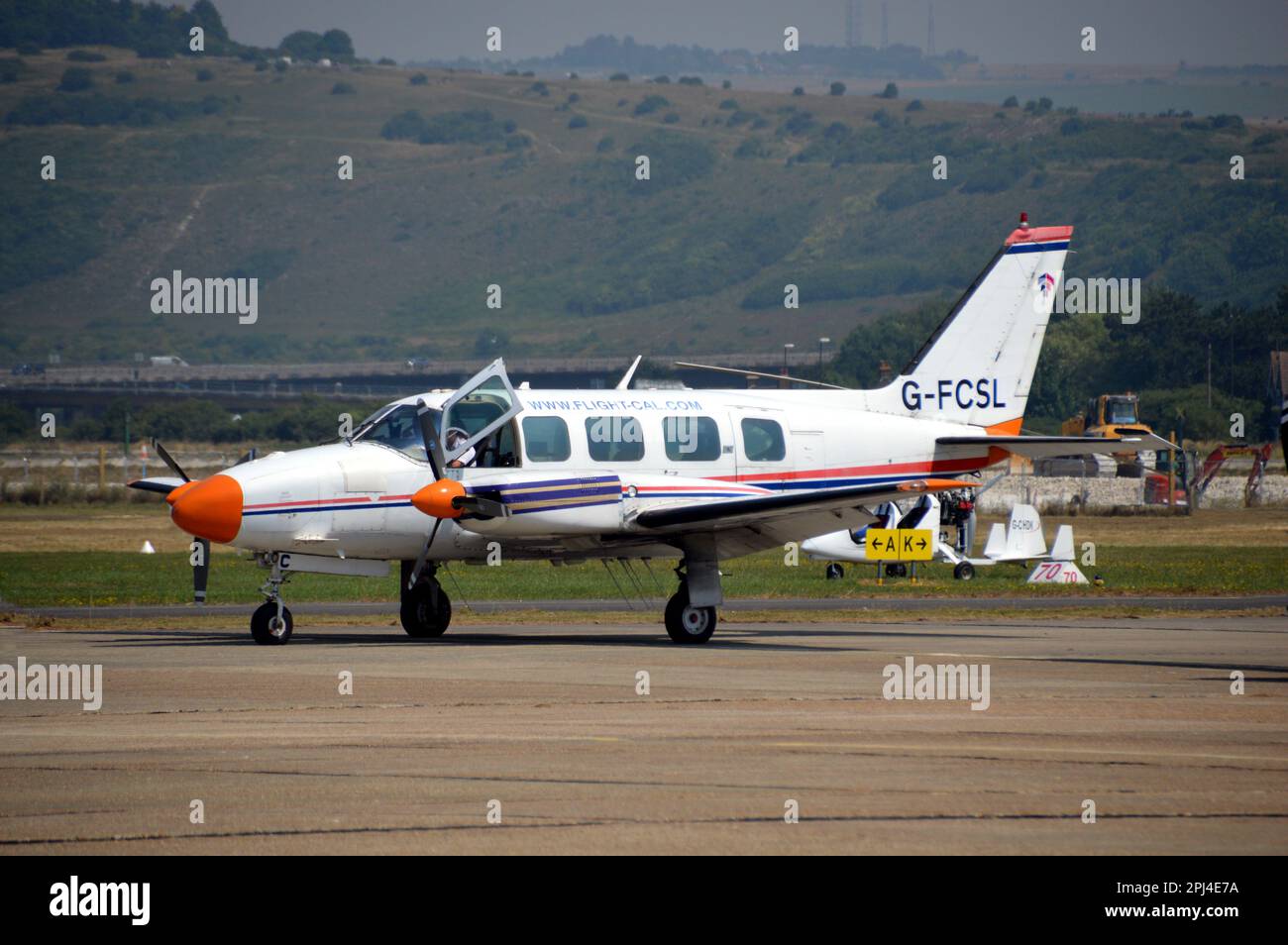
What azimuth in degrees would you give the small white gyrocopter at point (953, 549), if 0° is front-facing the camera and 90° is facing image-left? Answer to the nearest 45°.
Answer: approximately 90°

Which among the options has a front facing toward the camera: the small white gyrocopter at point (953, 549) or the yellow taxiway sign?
the yellow taxiway sign

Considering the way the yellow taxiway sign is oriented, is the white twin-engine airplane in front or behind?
in front

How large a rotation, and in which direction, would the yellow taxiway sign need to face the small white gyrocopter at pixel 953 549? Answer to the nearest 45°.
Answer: approximately 180°

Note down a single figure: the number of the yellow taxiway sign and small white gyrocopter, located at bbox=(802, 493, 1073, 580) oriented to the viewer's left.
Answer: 1

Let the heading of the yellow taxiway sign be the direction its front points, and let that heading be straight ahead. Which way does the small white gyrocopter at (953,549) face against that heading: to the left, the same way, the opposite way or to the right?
to the right

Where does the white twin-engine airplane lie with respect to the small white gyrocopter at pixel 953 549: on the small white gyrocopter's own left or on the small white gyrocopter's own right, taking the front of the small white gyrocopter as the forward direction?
on the small white gyrocopter's own left

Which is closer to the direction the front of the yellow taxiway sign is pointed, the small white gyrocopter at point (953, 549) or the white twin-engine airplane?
the white twin-engine airplane

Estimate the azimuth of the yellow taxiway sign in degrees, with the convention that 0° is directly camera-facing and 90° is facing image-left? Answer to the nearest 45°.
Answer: approximately 0°

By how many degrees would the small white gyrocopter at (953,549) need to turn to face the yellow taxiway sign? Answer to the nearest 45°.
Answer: approximately 90° to its left
